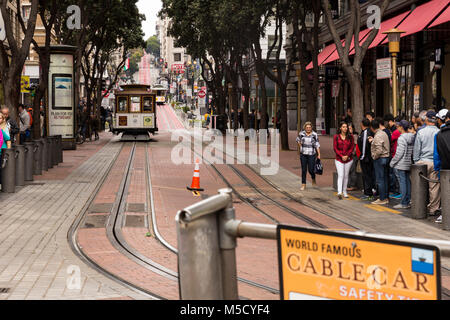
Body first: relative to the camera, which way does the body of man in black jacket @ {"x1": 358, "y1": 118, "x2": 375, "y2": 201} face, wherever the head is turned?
to the viewer's left

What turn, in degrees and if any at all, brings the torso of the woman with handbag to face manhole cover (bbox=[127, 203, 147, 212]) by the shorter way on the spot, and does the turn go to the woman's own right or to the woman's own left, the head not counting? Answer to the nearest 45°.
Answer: approximately 45° to the woman's own right

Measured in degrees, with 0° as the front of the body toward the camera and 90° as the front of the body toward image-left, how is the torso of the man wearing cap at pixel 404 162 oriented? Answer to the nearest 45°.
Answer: approximately 90°

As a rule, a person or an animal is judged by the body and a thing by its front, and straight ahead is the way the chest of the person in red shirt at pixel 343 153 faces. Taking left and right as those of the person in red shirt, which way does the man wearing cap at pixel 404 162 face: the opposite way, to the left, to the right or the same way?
to the right

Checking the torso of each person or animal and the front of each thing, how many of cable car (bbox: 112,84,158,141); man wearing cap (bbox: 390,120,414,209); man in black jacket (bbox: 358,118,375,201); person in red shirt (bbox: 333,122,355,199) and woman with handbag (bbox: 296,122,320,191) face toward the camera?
3

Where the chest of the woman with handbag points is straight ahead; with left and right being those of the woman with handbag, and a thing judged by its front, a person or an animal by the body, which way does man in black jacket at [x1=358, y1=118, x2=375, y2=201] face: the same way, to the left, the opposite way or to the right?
to the right

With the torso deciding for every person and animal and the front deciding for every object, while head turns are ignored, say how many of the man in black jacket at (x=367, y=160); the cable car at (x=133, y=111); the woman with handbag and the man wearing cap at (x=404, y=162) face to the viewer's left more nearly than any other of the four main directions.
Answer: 2

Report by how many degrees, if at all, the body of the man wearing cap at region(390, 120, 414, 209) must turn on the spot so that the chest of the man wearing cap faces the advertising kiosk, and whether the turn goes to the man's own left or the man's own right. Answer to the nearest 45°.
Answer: approximately 45° to the man's own right

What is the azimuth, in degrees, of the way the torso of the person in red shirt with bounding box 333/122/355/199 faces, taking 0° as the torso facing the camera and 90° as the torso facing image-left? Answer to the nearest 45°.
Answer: approximately 0°

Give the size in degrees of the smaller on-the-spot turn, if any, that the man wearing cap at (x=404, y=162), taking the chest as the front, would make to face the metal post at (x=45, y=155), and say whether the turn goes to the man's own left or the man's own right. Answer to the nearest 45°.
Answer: approximately 45° to the man's own right
